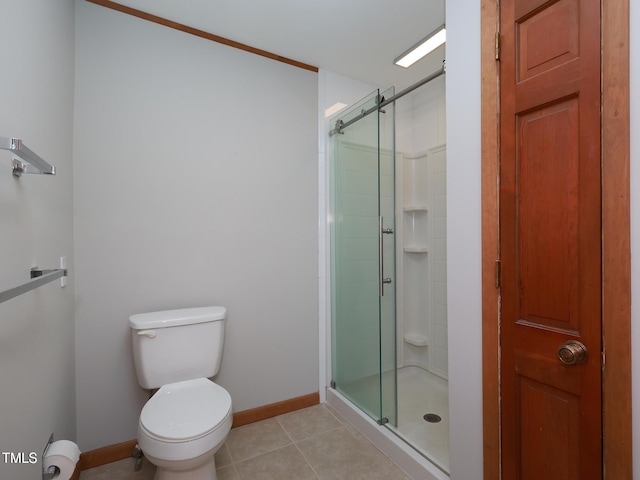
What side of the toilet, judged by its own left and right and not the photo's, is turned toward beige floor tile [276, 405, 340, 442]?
left

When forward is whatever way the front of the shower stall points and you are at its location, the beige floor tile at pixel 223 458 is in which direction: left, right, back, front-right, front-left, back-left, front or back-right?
front

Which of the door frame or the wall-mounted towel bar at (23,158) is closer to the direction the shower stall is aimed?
the wall-mounted towel bar

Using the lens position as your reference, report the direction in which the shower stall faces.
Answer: facing the viewer and to the left of the viewer

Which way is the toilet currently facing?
toward the camera

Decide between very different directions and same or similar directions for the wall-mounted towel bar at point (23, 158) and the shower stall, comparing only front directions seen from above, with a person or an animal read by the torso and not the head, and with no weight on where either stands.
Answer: very different directions

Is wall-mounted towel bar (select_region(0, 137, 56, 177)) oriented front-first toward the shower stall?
yes

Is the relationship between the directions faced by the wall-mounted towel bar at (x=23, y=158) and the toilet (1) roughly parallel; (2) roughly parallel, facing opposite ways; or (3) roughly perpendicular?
roughly perpendicular

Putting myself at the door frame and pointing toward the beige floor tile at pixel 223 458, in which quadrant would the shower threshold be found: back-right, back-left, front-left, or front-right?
front-right

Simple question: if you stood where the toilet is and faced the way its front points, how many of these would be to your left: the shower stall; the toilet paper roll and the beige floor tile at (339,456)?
2

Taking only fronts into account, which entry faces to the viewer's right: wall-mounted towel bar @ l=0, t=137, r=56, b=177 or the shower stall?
the wall-mounted towel bar

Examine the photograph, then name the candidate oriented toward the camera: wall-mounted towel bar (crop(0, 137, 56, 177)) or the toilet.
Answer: the toilet

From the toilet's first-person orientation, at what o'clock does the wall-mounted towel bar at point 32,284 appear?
The wall-mounted towel bar is roughly at 1 o'clock from the toilet.

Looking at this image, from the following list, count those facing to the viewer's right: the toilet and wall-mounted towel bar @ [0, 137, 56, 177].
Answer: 1

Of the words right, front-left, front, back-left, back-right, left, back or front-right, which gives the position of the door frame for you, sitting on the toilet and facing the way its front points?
front-left

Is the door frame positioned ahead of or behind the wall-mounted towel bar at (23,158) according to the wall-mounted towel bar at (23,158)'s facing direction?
ahead

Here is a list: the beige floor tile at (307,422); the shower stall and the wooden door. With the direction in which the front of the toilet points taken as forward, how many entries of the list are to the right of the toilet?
0

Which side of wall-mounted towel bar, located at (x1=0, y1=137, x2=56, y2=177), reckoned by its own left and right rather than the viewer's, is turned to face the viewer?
right
